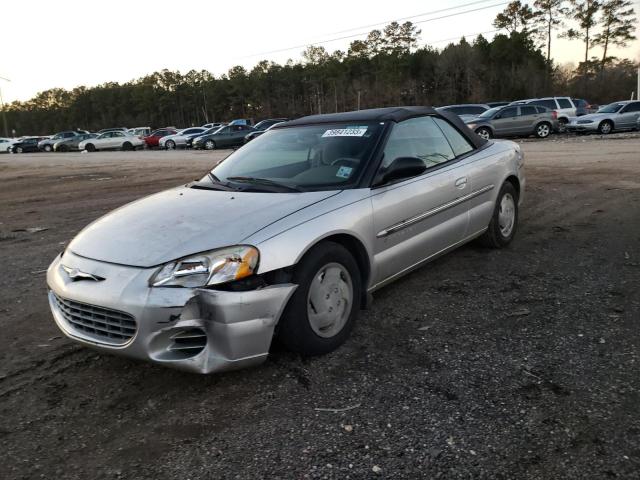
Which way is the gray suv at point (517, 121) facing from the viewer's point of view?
to the viewer's left

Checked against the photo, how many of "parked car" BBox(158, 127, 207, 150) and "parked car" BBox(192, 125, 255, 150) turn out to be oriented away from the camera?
0

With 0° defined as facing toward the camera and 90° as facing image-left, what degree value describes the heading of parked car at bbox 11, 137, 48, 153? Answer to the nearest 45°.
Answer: approximately 45°

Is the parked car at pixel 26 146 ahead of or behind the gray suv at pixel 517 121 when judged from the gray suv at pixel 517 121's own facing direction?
ahead
